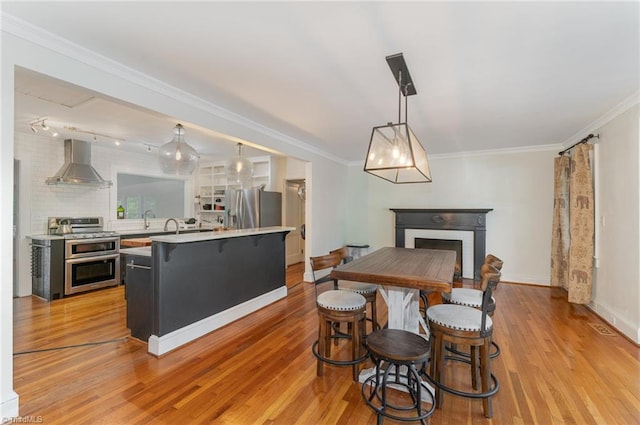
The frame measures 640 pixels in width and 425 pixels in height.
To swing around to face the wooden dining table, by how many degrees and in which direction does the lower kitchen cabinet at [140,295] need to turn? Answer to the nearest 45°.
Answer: approximately 90° to its left

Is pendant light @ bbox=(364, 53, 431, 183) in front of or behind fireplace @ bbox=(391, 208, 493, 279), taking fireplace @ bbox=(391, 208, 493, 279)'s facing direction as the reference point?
in front

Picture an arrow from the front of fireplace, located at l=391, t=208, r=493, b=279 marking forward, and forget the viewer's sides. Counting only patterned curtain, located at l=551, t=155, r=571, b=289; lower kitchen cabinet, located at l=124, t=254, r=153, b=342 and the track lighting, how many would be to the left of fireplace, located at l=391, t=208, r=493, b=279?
1

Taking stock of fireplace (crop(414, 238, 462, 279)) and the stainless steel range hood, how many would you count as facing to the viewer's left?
0

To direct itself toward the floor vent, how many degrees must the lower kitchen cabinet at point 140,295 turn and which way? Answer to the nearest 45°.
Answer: approximately 90° to its left

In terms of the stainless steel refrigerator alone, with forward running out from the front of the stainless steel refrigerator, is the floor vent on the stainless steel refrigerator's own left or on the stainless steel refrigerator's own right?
on the stainless steel refrigerator's own left

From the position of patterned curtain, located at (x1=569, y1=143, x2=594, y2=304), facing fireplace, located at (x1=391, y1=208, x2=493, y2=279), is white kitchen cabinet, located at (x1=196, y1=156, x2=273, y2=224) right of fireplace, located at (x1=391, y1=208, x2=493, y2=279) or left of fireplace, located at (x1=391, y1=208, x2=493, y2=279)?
left

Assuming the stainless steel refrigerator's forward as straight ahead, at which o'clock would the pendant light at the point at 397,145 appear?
The pendant light is roughly at 10 o'clock from the stainless steel refrigerator.

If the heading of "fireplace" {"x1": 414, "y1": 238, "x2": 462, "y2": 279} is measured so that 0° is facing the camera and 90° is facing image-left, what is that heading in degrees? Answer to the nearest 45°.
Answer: approximately 0°

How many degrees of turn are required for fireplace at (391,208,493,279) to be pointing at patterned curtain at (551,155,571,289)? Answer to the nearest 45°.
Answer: approximately 90° to its left

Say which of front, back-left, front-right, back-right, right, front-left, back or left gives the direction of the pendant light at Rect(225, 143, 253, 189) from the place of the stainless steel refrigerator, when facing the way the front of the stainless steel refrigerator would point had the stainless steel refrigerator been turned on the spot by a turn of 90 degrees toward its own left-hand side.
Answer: front-right
